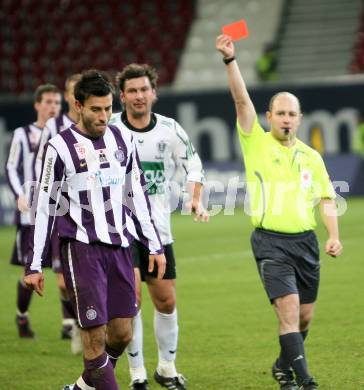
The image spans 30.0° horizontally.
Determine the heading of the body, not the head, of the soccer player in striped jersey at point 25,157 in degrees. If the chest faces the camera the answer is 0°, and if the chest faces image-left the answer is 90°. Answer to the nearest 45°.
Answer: approximately 315°

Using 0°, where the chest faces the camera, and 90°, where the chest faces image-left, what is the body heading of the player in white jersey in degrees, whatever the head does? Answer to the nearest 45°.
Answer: approximately 0°

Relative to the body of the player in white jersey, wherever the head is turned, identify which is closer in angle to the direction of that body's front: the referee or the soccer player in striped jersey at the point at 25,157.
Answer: the referee
